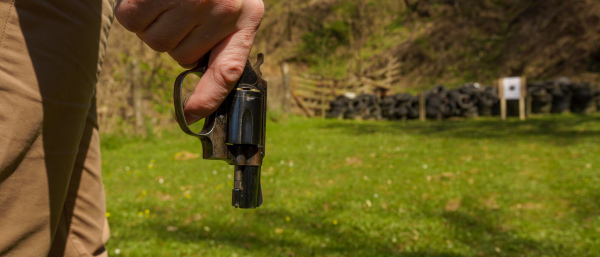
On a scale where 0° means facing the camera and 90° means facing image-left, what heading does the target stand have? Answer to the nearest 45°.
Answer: approximately 0°

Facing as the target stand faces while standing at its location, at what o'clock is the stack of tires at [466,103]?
The stack of tires is roughly at 4 o'clock from the target stand.

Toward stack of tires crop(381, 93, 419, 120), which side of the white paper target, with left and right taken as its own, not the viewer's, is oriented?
right

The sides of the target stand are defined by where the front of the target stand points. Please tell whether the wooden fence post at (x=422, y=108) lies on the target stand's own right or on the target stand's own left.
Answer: on the target stand's own right

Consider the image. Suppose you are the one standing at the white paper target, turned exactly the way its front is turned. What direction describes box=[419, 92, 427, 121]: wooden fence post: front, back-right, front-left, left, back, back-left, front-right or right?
right

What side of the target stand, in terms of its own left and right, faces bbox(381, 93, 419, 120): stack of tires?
right
